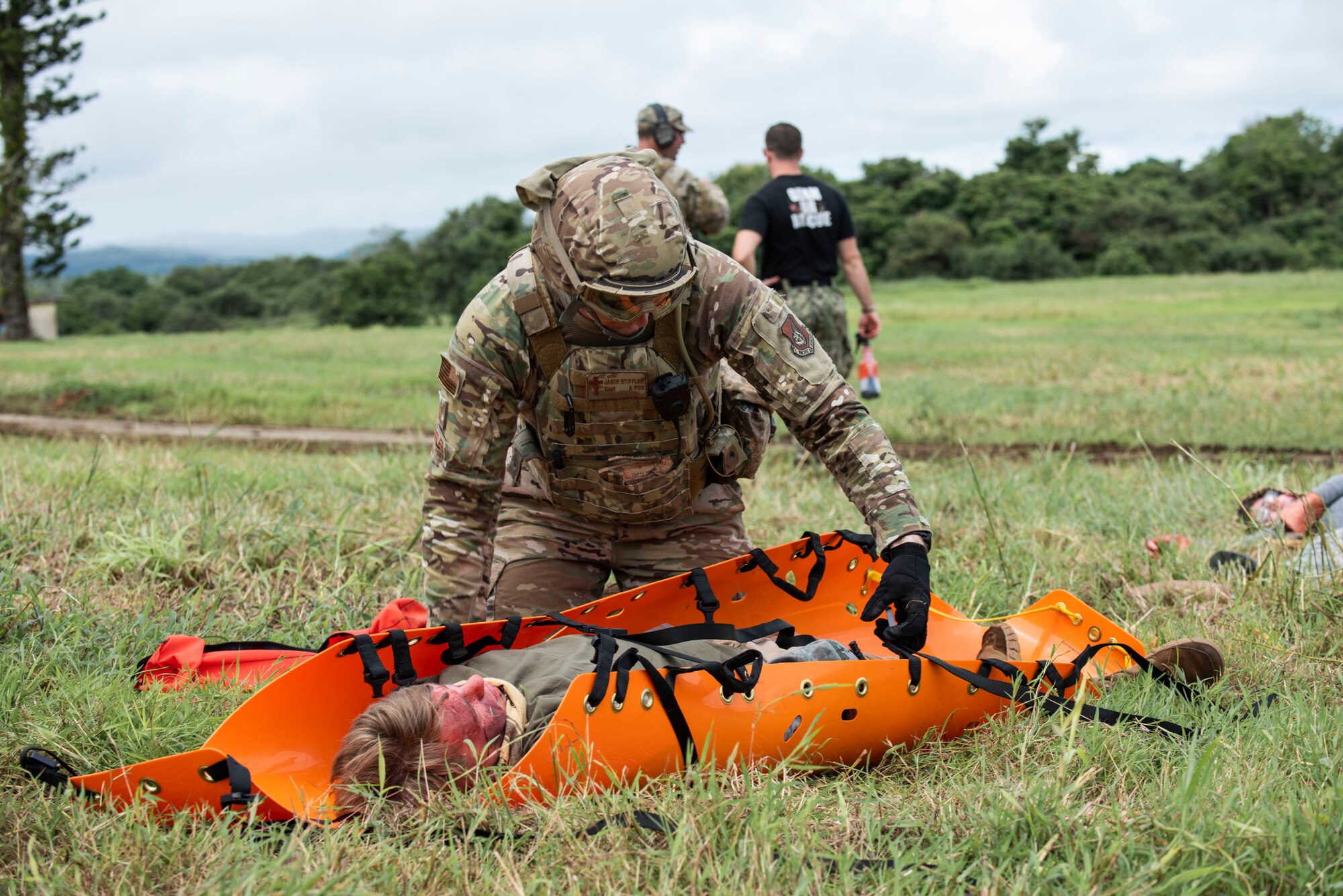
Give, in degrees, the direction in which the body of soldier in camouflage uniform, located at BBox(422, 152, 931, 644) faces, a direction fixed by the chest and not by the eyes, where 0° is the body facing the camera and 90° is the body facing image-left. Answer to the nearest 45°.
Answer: approximately 0°

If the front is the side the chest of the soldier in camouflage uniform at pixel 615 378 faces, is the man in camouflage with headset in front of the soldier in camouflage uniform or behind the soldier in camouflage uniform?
behind

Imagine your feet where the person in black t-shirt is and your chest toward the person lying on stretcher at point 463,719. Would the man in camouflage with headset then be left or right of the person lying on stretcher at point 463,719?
right

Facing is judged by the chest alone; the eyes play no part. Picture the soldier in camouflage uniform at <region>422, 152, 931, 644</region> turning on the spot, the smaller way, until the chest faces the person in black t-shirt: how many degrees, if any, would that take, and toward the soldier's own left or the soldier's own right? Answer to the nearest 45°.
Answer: approximately 180°

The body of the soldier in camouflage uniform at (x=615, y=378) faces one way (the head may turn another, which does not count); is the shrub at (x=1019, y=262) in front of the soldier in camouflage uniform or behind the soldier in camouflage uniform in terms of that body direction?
behind
